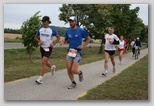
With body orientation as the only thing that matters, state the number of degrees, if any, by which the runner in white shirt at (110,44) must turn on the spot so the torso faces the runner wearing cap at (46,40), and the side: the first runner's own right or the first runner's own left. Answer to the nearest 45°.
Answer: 0° — they already face them

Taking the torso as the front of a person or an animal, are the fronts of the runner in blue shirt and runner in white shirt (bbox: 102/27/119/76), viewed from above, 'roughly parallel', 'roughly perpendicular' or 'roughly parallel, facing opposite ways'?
roughly parallel

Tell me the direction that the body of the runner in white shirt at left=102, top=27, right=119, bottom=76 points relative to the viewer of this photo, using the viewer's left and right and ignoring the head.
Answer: facing the viewer and to the left of the viewer

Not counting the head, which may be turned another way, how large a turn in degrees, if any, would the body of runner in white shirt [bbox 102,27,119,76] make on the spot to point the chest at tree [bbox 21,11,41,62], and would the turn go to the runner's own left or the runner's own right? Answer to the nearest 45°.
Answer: approximately 45° to the runner's own right

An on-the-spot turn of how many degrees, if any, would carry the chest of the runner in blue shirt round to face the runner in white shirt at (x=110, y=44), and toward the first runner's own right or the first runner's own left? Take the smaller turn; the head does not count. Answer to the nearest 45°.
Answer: approximately 180°

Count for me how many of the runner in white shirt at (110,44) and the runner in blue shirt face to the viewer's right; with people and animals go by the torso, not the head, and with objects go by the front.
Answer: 0

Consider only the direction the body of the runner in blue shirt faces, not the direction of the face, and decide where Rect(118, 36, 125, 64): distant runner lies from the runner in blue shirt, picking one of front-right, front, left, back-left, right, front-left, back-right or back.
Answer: back

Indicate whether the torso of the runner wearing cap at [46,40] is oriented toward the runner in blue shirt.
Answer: no

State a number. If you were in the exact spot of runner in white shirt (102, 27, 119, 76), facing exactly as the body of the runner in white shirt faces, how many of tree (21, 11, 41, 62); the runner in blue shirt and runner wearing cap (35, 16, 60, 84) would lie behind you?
0

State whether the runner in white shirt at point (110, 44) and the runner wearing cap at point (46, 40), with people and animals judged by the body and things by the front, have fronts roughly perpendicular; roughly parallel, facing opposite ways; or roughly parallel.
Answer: roughly parallel

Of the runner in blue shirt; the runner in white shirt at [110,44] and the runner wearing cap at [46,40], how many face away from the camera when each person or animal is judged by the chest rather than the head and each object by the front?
0

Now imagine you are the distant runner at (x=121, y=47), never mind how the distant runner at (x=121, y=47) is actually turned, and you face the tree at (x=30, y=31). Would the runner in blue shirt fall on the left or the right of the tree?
left

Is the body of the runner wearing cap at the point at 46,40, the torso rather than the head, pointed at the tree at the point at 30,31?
no

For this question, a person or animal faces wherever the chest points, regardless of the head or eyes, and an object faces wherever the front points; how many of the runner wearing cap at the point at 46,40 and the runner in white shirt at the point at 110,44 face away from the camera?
0

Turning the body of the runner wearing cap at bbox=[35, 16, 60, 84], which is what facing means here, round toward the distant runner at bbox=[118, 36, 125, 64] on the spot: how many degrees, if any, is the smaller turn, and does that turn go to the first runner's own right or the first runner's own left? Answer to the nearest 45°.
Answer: approximately 135° to the first runner's own left
